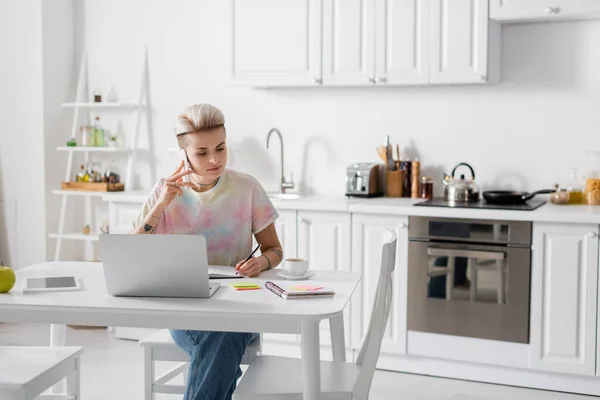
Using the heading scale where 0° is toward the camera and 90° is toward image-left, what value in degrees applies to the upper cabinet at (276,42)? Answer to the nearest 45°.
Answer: approximately 0°

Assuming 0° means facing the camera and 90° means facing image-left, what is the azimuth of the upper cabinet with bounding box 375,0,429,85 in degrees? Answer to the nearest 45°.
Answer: approximately 0°

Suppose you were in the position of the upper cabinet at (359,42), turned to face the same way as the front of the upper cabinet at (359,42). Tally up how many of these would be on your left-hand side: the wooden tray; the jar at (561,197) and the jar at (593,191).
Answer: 2

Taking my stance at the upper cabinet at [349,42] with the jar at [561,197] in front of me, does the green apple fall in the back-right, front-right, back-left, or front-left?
back-right

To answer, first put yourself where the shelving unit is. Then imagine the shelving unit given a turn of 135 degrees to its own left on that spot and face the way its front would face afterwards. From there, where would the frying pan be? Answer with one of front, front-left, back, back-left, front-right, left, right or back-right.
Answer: front-right

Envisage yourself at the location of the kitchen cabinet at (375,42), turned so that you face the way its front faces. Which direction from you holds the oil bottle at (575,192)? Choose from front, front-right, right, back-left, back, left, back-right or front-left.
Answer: left

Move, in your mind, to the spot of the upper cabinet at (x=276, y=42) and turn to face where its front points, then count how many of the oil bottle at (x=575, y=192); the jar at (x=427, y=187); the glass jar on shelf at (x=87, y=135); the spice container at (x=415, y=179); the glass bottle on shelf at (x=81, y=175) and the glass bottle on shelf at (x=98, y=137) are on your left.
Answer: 3

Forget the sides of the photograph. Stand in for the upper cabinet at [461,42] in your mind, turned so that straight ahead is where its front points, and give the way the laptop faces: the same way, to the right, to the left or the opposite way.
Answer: the opposite way

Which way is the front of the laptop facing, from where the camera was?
facing away from the viewer

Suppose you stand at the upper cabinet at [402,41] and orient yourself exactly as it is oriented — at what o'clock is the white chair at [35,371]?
The white chair is roughly at 1 o'clock from the upper cabinet.
